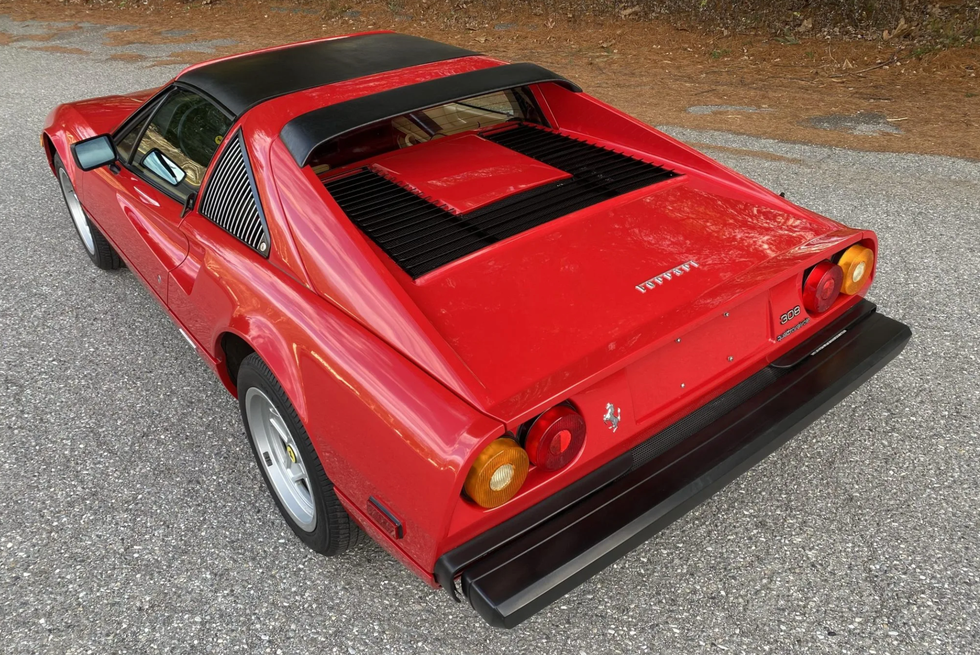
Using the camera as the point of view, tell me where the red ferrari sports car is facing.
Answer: facing away from the viewer and to the left of the viewer
